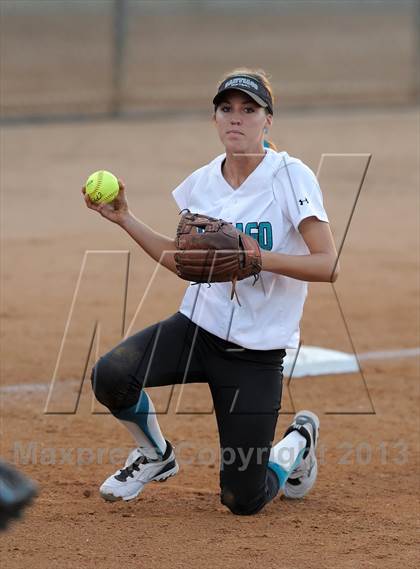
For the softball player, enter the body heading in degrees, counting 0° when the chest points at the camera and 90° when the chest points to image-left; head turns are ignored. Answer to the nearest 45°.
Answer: approximately 45°
